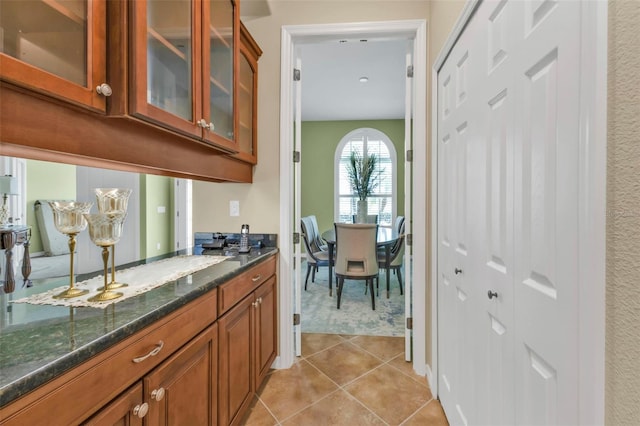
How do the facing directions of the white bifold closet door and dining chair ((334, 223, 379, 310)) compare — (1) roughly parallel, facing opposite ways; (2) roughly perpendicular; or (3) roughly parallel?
roughly perpendicular

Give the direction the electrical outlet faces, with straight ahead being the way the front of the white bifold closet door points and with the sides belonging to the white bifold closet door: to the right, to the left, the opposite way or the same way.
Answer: to the left

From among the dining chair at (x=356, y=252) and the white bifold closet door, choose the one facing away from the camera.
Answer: the dining chair

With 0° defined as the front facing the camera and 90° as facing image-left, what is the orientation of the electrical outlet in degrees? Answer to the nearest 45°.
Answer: approximately 0°

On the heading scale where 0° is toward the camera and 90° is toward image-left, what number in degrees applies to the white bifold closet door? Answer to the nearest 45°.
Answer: approximately 45°

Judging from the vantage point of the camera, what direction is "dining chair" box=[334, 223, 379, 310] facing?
facing away from the viewer

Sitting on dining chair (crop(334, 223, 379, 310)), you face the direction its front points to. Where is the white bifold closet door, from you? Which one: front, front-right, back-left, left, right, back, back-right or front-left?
back

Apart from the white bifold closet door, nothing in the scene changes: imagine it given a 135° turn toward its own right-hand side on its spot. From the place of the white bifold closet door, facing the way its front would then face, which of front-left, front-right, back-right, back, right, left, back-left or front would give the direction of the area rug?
front-left

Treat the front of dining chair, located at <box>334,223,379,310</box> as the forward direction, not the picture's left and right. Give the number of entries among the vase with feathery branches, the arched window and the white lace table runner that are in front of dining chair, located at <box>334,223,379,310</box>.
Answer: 2

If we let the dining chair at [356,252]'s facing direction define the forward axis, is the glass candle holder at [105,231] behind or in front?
behind

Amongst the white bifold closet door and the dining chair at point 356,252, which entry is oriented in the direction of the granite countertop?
the white bifold closet door

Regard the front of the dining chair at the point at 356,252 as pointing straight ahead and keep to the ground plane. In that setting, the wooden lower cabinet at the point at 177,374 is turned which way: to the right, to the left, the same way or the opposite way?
to the right

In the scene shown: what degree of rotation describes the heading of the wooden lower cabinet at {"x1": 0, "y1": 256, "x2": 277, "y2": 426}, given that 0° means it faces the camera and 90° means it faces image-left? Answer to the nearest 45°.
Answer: approximately 315°

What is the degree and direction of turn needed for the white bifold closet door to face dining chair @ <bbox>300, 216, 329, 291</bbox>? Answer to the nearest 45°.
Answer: approximately 90° to its right
